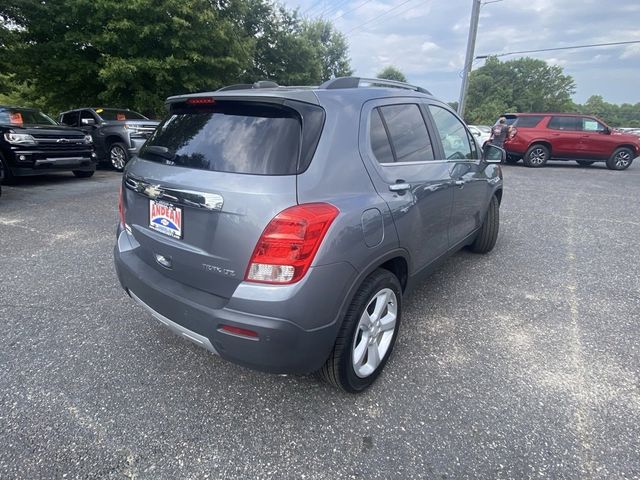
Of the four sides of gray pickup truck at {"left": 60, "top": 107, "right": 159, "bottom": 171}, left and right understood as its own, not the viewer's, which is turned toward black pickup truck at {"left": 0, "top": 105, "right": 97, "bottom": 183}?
right

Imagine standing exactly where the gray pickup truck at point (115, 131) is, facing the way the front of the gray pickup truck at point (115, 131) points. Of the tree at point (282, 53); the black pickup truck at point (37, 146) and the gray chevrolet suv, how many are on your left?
1

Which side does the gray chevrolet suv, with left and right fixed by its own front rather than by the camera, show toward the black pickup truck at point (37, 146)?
left

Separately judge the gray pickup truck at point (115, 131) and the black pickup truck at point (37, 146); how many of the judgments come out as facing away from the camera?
0

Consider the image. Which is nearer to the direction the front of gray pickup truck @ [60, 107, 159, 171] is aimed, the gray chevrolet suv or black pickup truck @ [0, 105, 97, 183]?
the gray chevrolet suv

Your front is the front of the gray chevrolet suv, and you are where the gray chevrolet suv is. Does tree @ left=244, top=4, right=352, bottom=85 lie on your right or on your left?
on your left

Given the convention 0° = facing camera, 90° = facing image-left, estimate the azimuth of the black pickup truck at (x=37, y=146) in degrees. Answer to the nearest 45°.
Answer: approximately 315°

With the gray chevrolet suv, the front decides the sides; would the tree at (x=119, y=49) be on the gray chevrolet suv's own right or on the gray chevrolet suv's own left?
on the gray chevrolet suv's own left

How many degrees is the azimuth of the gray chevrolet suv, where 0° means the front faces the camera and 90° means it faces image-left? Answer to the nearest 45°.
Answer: approximately 225°

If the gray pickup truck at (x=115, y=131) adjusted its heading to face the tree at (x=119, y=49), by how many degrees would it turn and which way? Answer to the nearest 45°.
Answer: approximately 135° to its left

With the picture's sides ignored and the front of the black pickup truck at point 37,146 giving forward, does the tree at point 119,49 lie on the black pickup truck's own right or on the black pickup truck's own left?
on the black pickup truck's own left
